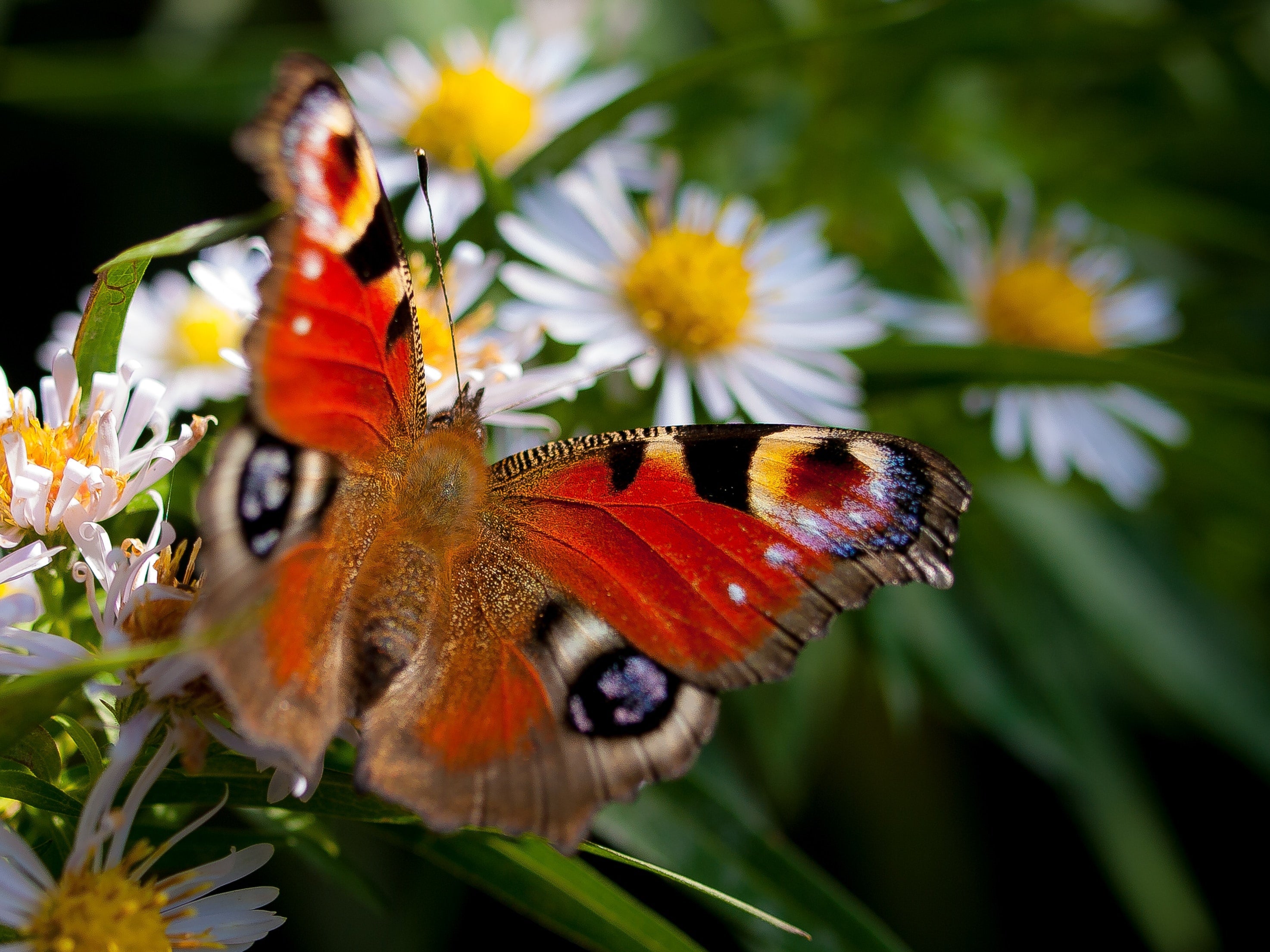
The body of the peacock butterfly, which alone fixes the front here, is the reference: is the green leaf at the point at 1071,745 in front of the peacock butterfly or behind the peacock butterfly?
in front

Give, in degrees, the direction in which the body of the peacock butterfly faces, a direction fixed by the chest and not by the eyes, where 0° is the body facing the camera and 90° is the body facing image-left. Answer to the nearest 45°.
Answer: approximately 180°

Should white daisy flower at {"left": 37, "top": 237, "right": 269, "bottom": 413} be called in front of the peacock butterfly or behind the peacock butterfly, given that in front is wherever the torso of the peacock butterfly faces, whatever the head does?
in front

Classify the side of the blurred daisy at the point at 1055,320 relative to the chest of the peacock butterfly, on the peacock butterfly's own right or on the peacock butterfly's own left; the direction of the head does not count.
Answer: on the peacock butterfly's own right

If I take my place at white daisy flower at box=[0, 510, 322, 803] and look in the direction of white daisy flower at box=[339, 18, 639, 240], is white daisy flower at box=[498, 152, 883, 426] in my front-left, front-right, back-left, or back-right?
front-right

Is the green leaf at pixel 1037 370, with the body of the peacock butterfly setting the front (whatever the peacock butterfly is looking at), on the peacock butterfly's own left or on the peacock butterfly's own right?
on the peacock butterfly's own right
